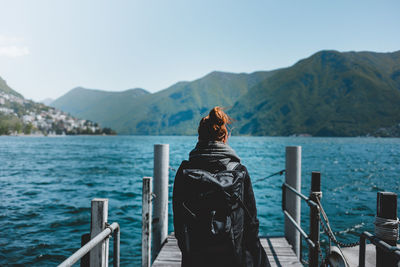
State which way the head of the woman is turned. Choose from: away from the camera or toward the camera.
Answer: away from the camera

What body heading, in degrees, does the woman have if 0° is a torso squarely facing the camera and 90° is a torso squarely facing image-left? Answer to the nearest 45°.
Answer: approximately 180°

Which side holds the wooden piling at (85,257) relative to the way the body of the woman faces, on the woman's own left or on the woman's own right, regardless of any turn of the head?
on the woman's own left
